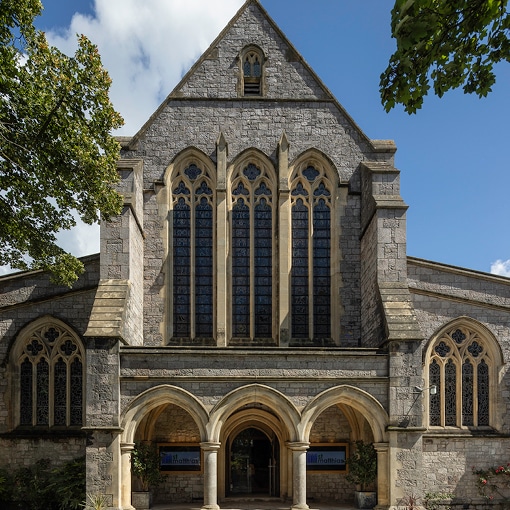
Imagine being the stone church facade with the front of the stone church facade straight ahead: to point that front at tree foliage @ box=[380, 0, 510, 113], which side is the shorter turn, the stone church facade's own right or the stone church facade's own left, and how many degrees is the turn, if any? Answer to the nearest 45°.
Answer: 0° — it already faces it

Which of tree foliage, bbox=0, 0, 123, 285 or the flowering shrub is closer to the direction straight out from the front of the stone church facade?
the tree foliage

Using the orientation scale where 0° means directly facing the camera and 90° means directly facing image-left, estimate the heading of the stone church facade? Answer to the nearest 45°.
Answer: approximately 0°

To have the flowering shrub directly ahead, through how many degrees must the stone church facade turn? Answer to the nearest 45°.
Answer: approximately 90° to its left
